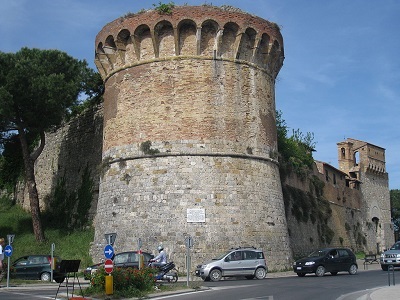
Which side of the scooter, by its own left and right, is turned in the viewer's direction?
left

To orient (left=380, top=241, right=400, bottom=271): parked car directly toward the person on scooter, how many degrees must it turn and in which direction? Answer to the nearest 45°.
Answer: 0° — it already faces them

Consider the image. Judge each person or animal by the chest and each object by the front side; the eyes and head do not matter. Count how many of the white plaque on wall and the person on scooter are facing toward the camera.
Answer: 1

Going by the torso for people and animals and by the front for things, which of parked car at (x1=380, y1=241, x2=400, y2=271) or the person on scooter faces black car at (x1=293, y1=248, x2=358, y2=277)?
the parked car

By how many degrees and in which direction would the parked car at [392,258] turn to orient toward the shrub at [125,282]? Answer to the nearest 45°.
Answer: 0° — it already faces it

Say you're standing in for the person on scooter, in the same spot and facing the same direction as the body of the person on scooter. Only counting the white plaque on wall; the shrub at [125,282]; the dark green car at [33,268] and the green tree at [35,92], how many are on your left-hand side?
1

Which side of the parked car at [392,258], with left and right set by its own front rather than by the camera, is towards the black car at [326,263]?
front

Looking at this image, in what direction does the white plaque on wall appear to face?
toward the camera

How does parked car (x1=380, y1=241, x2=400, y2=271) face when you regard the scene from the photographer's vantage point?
facing the viewer and to the left of the viewer

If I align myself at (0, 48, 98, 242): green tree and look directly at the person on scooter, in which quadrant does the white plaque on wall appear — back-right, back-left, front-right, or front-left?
front-left

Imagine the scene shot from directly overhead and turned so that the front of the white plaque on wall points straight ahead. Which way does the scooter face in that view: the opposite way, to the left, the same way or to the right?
to the right

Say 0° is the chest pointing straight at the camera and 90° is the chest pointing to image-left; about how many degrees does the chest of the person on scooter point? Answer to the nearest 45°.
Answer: approximately 90°
